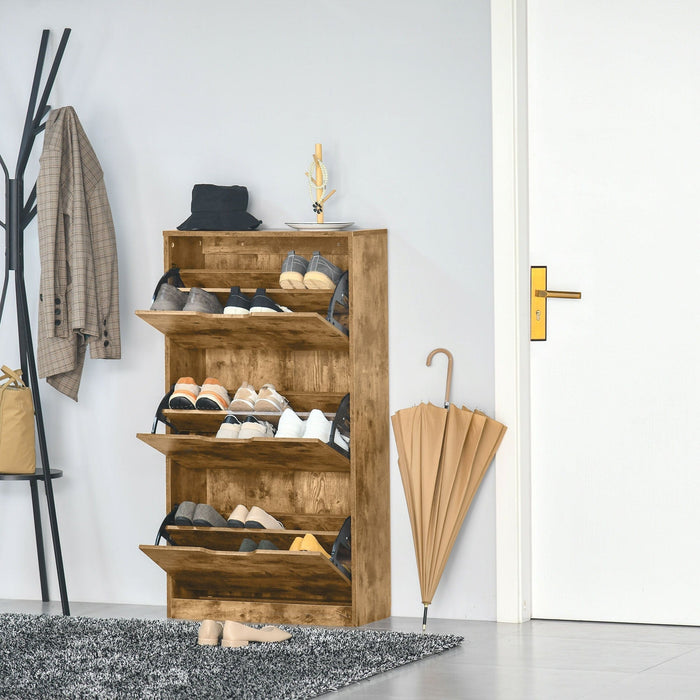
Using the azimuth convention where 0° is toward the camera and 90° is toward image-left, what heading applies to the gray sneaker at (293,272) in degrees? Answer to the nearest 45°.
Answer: approximately 225°

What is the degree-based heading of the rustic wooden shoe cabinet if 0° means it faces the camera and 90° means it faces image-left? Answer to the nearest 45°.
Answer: approximately 45°

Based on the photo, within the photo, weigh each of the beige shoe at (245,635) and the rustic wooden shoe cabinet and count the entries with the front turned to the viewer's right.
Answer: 1

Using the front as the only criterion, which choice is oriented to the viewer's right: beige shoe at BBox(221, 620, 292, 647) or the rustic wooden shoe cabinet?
the beige shoe

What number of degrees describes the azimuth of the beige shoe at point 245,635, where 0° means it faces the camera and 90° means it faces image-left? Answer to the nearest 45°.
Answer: approximately 270°

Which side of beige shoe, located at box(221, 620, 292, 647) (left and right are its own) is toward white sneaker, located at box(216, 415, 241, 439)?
left

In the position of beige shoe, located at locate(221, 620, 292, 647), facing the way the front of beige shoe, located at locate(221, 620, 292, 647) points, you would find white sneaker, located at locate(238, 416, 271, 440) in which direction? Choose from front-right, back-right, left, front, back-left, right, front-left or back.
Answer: left

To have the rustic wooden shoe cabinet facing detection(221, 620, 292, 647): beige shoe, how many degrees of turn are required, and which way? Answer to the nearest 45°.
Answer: approximately 45° to its left

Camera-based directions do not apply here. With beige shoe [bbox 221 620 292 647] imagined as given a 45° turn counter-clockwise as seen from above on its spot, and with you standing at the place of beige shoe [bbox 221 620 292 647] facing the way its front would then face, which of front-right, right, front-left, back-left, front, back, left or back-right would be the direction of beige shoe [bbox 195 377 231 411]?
front-left

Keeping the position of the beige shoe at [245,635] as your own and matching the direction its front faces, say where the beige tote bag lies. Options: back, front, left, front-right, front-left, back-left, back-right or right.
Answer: back-left

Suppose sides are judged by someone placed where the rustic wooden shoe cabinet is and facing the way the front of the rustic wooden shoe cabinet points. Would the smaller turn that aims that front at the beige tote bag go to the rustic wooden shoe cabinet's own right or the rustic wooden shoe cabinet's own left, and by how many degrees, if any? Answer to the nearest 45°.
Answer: approximately 45° to the rustic wooden shoe cabinet's own right

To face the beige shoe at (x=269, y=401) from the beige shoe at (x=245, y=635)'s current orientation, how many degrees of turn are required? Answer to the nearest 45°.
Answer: approximately 90° to its left
